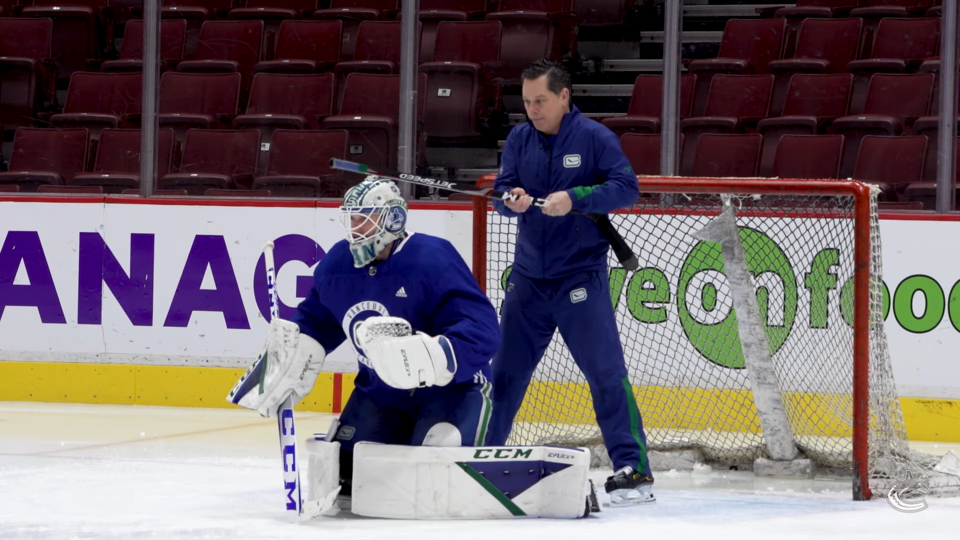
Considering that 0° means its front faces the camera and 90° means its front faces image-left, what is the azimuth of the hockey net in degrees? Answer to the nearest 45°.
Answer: approximately 45°

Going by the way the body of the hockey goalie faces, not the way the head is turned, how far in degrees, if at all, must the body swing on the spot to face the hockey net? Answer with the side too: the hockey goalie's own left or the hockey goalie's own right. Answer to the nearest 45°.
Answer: approximately 180°

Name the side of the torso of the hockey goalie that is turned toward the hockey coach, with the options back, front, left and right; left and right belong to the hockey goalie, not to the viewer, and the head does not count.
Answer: back

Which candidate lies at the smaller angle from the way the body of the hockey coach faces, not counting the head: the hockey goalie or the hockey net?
the hockey goalie

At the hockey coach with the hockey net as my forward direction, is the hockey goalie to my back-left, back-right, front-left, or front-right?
back-left

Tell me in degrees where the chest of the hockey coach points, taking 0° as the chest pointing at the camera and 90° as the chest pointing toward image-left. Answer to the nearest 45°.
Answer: approximately 45°

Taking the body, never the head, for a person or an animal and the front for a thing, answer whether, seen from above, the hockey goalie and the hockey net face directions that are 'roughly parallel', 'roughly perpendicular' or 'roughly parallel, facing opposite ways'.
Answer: roughly parallel

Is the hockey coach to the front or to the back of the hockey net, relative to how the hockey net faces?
to the front

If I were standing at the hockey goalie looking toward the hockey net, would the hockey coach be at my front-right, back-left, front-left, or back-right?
front-right

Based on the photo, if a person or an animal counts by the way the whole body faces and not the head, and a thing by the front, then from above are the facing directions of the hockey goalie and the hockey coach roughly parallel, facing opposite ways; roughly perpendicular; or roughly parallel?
roughly parallel

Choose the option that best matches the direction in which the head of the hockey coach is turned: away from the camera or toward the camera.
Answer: toward the camera

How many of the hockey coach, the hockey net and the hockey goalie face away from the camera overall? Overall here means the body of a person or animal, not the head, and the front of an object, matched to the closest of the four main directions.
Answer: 0

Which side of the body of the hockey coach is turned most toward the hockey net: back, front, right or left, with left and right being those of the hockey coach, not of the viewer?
back

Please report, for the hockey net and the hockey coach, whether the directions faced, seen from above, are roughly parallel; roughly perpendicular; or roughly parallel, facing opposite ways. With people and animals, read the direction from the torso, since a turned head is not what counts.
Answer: roughly parallel

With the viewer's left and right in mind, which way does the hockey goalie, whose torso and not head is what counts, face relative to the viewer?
facing the viewer and to the left of the viewer

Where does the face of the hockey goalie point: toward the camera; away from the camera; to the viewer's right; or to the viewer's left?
to the viewer's left
